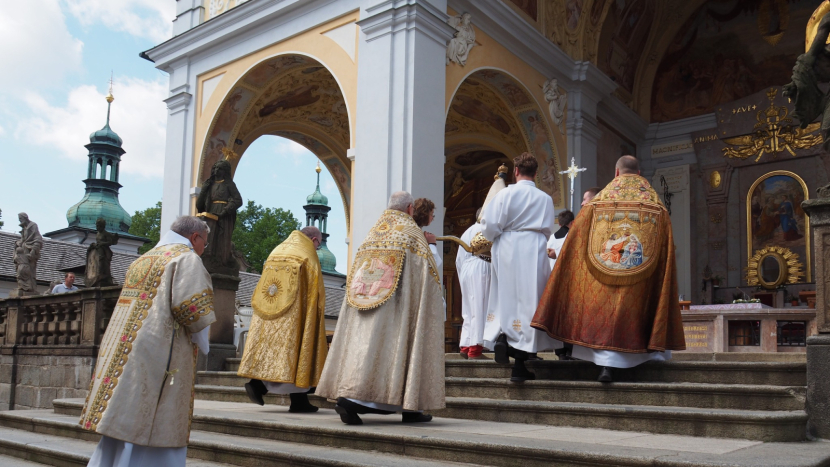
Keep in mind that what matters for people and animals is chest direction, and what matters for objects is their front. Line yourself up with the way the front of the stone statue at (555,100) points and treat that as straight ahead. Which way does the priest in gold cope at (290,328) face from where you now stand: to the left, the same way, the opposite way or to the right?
the opposite way

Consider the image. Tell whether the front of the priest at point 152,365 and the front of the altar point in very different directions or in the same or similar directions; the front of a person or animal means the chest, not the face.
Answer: very different directions

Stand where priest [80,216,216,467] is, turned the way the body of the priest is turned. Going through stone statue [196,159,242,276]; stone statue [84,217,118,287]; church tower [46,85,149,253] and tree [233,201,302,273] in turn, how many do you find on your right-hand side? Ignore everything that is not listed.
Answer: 0

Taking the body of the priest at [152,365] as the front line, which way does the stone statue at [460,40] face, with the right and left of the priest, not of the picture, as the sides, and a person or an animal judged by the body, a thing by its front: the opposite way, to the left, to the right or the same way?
the opposite way

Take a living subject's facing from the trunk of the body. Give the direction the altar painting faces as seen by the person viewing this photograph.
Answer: facing the viewer

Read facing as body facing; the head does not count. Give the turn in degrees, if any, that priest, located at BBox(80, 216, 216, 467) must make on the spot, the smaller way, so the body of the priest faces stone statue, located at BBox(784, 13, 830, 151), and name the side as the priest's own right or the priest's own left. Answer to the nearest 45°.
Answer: approximately 45° to the priest's own right

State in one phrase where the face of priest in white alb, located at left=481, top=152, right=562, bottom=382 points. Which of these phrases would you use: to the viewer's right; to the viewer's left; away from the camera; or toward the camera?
away from the camera

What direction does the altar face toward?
toward the camera

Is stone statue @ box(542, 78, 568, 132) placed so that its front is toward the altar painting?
no

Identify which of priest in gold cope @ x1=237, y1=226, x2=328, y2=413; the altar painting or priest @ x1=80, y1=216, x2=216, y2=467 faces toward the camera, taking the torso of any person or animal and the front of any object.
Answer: the altar painting

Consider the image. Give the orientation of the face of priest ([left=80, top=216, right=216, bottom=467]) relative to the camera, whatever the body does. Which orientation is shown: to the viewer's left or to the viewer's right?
to the viewer's right

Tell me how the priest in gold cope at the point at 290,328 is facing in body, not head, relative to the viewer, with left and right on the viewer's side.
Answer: facing away from the viewer and to the right of the viewer

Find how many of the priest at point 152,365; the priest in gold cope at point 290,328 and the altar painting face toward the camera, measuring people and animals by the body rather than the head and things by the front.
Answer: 1

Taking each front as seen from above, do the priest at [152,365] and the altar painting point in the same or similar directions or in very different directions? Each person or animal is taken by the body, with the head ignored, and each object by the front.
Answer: very different directions
